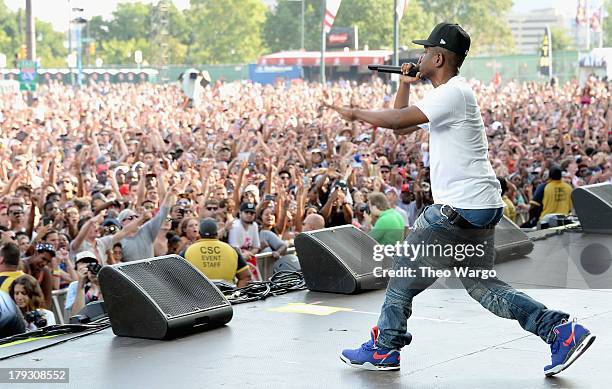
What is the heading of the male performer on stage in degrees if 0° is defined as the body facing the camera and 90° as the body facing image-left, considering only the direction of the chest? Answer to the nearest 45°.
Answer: approximately 90°

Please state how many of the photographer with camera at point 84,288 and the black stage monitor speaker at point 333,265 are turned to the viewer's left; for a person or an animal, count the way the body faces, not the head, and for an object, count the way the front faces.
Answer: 0

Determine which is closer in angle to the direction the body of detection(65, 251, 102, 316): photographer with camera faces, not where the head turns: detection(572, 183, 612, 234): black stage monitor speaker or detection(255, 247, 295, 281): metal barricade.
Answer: the black stage monitor speaker

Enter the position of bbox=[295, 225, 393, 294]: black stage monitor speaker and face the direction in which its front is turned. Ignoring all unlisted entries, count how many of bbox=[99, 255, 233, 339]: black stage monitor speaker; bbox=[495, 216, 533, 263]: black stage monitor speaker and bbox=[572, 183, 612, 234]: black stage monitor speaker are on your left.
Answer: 2

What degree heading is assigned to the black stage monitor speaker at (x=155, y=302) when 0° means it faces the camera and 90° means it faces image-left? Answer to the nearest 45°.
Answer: approximately 315°

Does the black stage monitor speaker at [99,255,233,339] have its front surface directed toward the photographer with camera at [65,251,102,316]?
no

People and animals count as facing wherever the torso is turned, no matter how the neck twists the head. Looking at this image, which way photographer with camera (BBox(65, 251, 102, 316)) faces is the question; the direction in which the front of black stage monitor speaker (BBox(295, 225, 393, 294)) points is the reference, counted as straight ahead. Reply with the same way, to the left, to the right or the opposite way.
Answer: the same way

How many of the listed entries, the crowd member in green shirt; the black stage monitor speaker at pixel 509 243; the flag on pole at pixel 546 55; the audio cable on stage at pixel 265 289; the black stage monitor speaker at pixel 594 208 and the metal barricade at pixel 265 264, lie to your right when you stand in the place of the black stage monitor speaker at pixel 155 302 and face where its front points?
0

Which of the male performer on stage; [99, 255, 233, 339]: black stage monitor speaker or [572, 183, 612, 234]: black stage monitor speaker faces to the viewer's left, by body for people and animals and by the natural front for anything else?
the male performer on stage

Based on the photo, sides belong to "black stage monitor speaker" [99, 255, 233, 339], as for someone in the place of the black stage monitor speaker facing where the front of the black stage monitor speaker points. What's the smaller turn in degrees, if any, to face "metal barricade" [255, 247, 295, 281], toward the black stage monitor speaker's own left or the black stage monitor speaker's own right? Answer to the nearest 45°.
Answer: approximately 135° to the black stage monitor speaker's own left

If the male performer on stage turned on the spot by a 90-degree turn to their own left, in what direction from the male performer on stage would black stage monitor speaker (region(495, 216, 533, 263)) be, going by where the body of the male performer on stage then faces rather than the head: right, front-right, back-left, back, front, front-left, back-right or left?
back

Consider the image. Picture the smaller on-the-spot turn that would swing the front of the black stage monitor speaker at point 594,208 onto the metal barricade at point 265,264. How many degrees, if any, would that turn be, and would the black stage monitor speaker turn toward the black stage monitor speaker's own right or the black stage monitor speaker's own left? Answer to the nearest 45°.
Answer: approximately 135° to the black stage monitor speaker's own right

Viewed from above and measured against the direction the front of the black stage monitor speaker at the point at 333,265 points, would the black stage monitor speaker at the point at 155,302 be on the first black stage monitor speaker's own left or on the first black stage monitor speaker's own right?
on the first black stage monitor speaker's own right

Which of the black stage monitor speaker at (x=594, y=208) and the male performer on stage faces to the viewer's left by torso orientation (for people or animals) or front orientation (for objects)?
the male performer on stage

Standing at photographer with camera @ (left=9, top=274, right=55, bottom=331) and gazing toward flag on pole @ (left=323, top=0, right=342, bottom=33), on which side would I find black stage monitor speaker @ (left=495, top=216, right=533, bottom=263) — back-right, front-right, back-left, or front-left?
front-right

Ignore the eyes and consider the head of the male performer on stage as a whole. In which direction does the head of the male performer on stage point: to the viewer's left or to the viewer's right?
to the viewer's left
